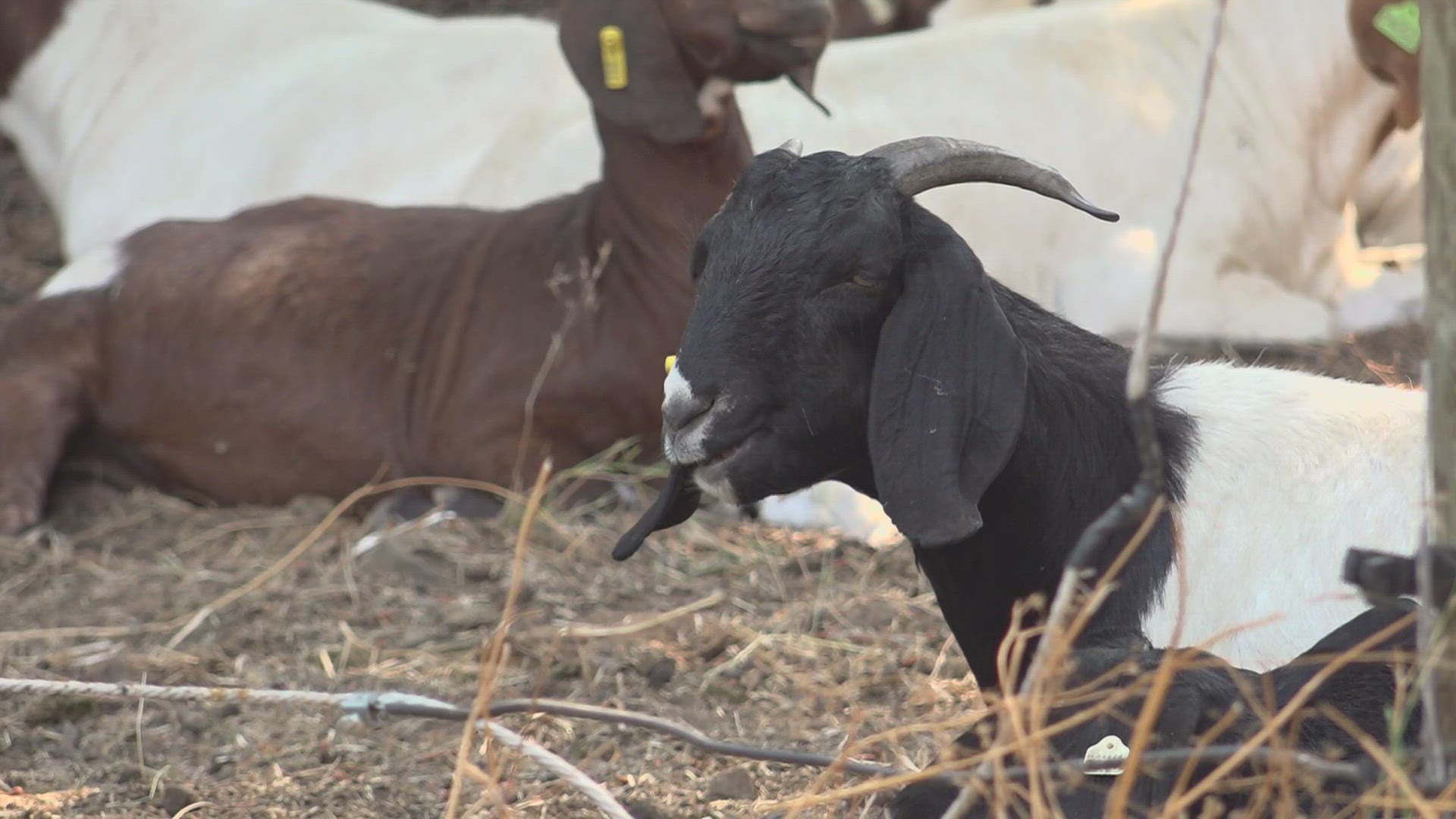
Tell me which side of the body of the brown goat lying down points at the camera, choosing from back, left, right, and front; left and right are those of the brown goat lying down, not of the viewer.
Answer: right

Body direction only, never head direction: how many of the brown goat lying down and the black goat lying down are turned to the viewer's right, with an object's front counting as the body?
1

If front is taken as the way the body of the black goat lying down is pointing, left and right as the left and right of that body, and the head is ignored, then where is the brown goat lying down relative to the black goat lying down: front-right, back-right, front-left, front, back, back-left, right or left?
front-right

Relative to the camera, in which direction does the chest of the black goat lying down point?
to the viewer's left

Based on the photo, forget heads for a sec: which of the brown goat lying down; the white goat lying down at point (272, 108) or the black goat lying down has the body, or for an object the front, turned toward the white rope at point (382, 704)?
the black goat lying down

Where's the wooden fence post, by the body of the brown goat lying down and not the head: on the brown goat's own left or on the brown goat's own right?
on the brown goat's own right

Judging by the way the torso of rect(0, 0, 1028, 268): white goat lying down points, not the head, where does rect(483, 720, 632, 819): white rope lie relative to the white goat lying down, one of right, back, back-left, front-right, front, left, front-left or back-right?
left

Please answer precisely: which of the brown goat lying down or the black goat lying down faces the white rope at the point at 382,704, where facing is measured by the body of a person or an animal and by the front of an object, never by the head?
the black goat lying down

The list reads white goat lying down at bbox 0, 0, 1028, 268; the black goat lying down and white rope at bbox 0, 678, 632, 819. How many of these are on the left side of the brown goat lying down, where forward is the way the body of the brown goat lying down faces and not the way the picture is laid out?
1

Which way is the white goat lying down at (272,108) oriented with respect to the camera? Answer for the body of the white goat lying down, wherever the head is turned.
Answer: to the viewer's left

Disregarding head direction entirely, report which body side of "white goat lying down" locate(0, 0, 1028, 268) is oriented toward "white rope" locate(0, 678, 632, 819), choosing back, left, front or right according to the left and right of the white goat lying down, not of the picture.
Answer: left

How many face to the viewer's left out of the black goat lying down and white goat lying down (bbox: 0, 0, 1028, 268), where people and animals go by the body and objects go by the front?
2

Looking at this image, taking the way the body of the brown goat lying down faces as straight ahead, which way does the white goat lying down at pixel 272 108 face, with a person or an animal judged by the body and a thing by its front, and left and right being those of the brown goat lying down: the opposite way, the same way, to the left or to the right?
the opposite way
